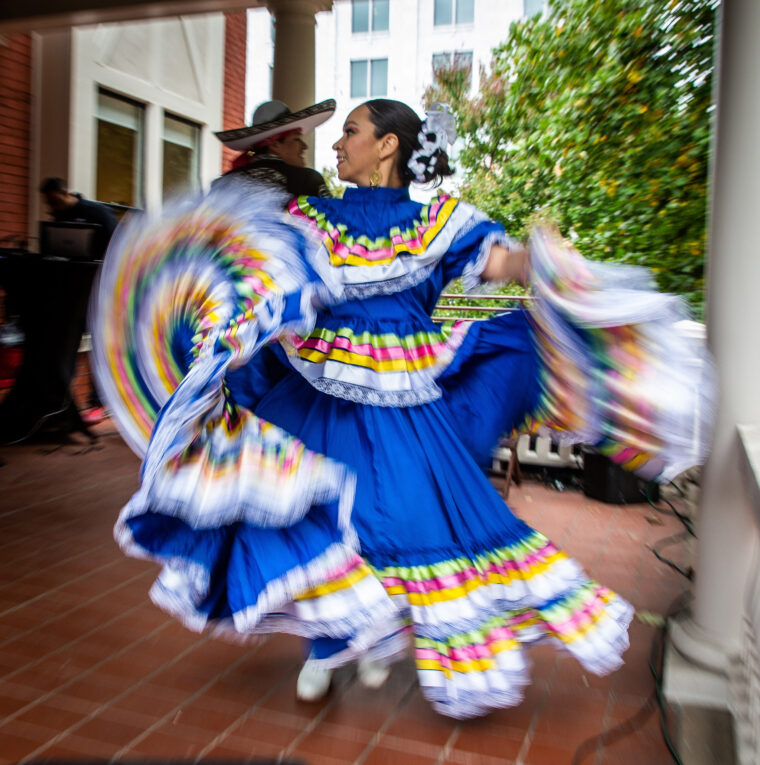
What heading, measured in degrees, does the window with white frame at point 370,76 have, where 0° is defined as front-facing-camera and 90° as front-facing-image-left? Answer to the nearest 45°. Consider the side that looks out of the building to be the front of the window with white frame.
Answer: approximately 0°

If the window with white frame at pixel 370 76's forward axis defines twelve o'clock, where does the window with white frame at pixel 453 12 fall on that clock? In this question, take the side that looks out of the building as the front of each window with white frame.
the window with white frame at pixel 453 12 is roughly at 10 o'clock from the window with white frame at pixel 370 76.

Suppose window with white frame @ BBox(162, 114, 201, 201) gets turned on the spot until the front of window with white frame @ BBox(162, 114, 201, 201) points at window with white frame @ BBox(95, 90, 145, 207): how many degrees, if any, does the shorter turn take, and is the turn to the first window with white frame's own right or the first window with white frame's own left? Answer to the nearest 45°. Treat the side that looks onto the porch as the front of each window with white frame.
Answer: approximately 90° to the first window with white frame's own right

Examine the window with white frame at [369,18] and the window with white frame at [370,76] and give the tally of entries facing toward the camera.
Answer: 2

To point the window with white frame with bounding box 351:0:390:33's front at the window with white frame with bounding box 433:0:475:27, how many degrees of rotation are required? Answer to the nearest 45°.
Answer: approximately 45° to its left

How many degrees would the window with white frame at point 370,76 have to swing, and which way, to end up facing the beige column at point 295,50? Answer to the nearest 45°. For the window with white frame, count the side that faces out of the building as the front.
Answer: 0° — it already faces it

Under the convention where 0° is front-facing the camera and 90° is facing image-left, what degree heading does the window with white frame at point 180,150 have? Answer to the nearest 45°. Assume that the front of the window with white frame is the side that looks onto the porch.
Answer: approximately 315°

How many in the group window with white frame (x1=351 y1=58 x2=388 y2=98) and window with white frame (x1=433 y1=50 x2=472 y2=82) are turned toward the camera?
2
